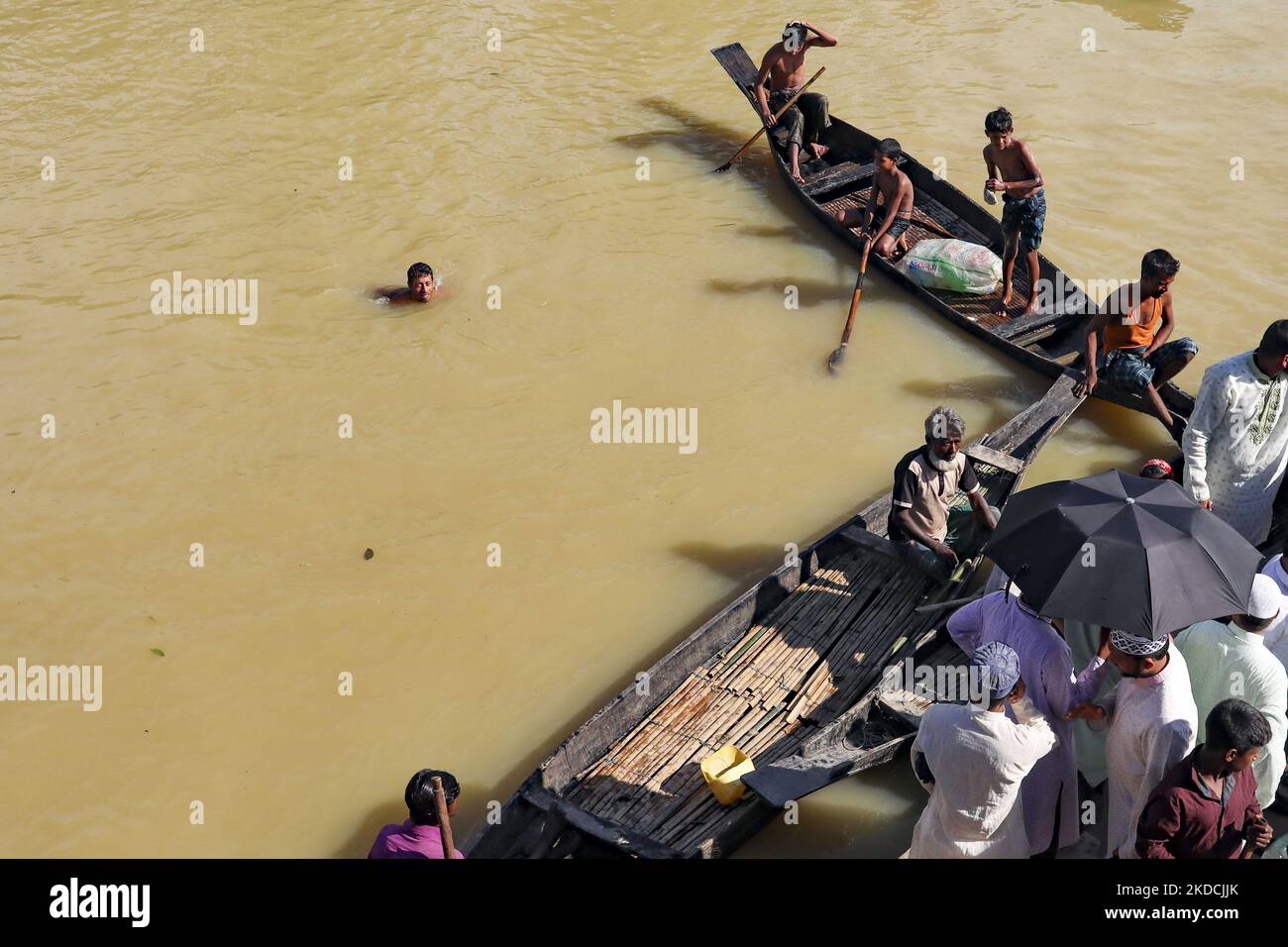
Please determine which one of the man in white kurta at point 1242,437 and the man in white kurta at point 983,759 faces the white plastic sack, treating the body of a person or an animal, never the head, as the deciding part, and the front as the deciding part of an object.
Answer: the man in white kurta at point 983,759

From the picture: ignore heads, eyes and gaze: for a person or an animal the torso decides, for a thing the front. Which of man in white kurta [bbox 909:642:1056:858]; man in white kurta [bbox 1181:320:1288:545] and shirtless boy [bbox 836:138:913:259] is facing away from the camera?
man in white kurta [bbox 909:642:1056:858]

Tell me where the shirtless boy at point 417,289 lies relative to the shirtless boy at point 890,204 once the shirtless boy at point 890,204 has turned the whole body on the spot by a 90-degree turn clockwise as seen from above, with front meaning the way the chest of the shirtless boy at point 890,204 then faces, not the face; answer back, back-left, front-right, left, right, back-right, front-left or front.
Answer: front-left

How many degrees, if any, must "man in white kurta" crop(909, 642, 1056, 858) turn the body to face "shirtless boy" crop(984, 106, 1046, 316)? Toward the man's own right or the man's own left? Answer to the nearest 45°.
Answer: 0° — they already face them

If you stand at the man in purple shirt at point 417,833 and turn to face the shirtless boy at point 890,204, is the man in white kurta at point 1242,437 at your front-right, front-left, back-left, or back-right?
front-right

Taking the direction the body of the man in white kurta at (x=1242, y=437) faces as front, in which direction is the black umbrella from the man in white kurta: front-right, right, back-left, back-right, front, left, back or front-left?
front-right

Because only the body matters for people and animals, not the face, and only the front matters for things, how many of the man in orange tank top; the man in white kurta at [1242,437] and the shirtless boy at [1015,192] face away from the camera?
0

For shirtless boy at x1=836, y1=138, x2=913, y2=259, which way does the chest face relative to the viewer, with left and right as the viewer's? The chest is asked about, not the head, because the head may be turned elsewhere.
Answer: facing the viewer and to the left of the viewer

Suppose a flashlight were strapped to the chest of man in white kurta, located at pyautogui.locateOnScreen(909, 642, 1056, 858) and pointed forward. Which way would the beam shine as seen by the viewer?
away from the camera

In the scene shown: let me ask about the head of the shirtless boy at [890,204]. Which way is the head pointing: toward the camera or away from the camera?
toward the camera

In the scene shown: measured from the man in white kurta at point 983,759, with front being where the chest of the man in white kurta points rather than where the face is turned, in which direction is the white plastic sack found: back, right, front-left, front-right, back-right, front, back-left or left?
front

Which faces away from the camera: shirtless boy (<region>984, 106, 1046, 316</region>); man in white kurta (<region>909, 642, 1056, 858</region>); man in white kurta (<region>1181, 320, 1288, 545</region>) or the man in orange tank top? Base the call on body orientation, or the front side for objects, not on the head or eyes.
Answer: man in white kurta (<region>909, 642, 1056, 858</region>)

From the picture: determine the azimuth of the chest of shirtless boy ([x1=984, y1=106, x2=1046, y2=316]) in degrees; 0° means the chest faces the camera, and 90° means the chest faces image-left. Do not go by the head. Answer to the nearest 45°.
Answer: approximately 45°

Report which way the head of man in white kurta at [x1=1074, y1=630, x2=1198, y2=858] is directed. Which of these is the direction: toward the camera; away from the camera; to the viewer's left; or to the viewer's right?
to the viewer's left
